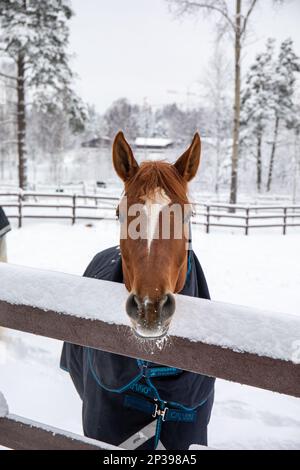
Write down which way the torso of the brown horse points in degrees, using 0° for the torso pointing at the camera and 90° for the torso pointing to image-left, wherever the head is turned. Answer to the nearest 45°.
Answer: approximately 0°

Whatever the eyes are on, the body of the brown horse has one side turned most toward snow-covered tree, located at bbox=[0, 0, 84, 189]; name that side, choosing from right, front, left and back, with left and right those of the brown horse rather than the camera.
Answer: back

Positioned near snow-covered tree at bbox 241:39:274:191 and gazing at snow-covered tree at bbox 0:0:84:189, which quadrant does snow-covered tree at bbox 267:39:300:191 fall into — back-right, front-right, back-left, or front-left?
back-left

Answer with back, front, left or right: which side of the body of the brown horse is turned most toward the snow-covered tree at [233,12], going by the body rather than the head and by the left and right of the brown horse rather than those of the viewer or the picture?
back

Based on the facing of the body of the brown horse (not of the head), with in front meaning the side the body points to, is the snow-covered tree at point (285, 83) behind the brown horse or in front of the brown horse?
behind

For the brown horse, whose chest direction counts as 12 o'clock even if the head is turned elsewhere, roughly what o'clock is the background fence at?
The background fence is roughly at 6 o'clock from the brown horse.
